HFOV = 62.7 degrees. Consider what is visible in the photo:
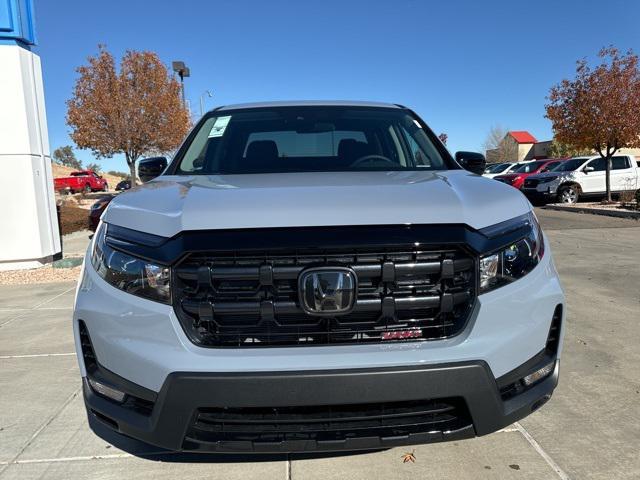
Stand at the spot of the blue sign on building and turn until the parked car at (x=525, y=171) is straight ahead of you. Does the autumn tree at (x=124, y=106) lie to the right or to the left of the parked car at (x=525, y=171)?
left

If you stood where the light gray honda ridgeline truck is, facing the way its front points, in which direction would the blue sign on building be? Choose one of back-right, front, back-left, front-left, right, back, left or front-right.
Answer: back-right

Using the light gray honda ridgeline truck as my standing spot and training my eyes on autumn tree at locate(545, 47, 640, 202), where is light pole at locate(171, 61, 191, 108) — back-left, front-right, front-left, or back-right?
front-left

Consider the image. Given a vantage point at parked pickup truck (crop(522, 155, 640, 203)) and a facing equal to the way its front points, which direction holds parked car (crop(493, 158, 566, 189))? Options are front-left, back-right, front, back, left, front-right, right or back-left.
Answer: right

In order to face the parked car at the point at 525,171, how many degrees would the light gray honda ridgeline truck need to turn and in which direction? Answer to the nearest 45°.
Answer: approximately 135° to its left

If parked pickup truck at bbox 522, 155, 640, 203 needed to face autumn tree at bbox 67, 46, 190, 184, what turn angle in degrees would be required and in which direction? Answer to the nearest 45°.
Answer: approximately 45° to its right

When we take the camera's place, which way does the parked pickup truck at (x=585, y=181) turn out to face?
facing the viewer and to the left of the viewer

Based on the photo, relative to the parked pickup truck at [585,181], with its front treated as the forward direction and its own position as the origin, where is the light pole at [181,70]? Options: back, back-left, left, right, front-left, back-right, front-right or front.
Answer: front-right

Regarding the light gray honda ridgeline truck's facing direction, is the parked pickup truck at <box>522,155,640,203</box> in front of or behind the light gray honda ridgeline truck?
behind

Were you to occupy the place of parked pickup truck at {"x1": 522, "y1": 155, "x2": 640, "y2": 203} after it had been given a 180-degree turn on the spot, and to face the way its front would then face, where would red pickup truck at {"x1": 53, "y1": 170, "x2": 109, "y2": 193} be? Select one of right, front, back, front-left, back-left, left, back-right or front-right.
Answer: back-left

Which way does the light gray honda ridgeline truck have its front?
toward the camera
